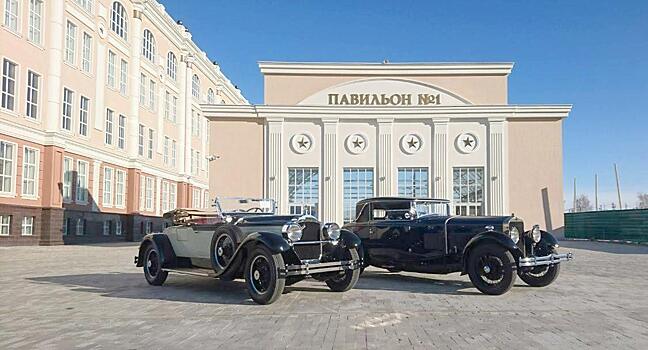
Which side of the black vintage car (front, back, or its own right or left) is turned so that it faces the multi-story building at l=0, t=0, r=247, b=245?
back

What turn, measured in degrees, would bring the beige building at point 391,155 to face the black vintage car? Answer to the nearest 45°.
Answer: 0° — it already faces it

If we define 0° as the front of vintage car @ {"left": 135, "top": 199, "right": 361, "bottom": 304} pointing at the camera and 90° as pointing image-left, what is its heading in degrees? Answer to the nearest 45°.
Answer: approximately 315°

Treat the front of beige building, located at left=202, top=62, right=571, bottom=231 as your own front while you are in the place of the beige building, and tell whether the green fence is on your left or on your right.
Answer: on your left

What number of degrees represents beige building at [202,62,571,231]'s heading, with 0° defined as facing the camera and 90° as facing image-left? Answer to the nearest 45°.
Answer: approximately 0°

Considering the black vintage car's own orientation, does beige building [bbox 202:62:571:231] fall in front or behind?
behind

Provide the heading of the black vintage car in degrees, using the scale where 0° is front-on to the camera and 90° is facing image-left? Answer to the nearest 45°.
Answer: approximately 315°

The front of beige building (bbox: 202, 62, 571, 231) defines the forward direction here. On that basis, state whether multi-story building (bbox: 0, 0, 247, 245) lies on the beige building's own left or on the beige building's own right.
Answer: on the beige building's own right

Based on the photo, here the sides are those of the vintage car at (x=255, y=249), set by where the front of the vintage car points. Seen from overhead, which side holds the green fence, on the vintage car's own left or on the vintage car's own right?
on the vintage car's own left

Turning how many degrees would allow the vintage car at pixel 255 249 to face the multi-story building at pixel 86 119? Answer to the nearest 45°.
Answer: approximately 135° to its left

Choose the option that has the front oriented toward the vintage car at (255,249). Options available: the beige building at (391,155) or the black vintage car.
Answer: the beige building

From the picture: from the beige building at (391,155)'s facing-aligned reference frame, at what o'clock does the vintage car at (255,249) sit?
The vintage car is roughly at 12 o'clock from the beige building.
